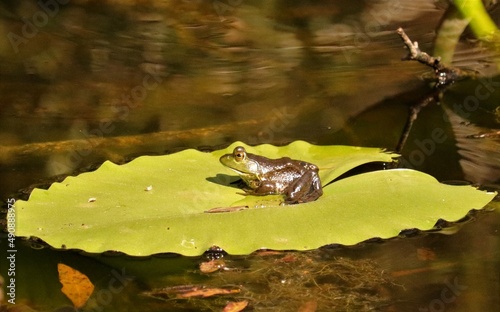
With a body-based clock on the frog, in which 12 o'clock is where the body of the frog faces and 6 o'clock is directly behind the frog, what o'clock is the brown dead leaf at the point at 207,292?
The brown dead leaf is roughly at 10 o'clock from the frog.

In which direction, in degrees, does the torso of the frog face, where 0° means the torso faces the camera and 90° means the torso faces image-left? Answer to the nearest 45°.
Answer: approximately 90°

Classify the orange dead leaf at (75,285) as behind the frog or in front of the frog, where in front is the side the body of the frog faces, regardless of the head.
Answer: in front

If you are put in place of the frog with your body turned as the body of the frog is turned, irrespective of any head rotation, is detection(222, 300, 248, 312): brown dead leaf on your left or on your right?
on your left
